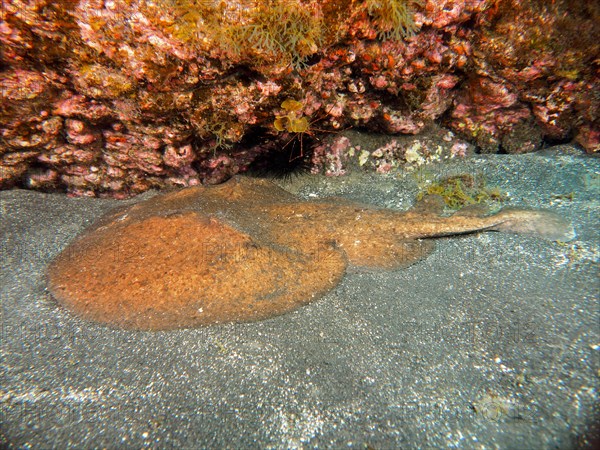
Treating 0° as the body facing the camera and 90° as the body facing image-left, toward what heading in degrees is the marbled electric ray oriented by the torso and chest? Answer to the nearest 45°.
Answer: approximately 90°
